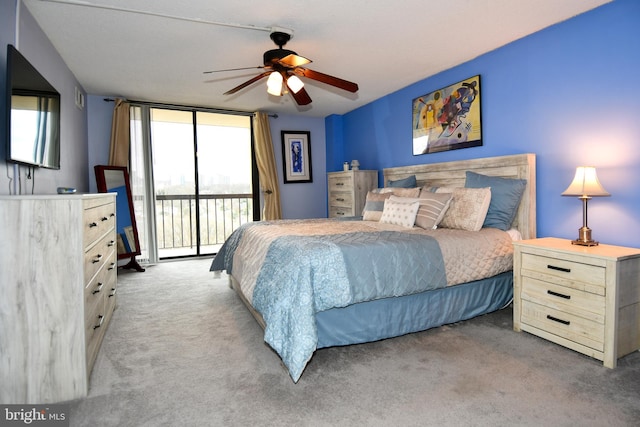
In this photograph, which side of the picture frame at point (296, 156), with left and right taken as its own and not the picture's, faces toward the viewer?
front

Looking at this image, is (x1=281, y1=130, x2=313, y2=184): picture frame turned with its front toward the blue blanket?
yes

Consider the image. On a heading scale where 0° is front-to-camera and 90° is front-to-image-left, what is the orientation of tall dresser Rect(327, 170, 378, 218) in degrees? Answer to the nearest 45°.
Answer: approximately 45°

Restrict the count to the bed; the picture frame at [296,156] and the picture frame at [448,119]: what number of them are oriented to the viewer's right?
0

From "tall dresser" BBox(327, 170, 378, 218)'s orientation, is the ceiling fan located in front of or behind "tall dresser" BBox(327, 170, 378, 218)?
in front

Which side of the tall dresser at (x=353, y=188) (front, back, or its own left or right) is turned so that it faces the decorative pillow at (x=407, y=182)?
left

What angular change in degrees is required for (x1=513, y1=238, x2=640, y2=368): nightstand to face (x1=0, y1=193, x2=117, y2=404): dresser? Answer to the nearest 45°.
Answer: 0° — it already faces it

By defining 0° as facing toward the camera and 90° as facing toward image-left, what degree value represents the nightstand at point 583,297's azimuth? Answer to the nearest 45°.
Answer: approximately 45°

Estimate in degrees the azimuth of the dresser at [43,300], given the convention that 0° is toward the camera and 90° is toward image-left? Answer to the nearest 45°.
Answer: approximately 270°

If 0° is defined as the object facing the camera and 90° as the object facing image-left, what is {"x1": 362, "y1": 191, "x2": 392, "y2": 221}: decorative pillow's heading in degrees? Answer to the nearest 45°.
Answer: approximately 45°
